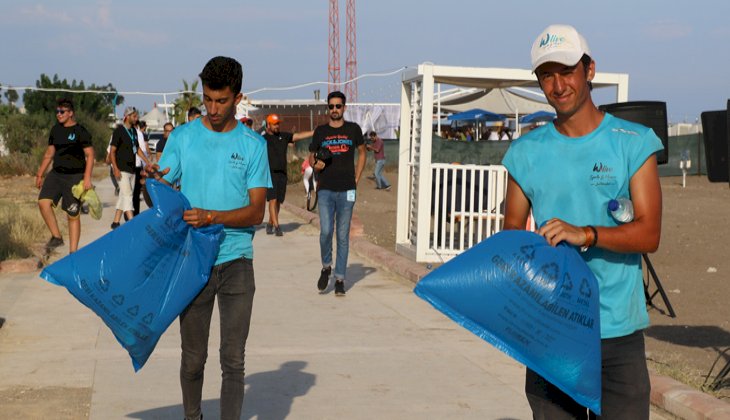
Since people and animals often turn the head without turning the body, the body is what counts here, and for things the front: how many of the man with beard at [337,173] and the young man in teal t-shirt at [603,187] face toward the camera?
2

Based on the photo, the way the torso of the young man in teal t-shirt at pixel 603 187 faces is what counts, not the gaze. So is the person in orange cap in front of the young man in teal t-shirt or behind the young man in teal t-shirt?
behind

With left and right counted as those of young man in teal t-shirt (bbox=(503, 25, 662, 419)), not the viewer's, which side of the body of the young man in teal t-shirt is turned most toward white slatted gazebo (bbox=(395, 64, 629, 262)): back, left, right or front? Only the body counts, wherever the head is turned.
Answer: back

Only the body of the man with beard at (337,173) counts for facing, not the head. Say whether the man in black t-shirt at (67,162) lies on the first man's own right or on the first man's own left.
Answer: on the first man's own right

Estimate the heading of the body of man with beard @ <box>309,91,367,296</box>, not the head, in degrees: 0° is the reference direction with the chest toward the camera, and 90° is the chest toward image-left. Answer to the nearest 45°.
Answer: approximately 0°

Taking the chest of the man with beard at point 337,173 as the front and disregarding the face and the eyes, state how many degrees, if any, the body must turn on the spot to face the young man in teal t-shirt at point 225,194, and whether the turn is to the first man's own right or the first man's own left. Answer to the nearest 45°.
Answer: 0° — they already face them

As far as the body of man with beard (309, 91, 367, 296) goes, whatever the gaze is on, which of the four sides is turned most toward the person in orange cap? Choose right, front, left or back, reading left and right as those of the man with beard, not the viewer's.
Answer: back

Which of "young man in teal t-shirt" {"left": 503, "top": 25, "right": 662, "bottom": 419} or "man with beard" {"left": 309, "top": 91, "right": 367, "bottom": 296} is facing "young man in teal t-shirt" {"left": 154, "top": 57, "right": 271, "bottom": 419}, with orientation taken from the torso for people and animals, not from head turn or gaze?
the man with beard
